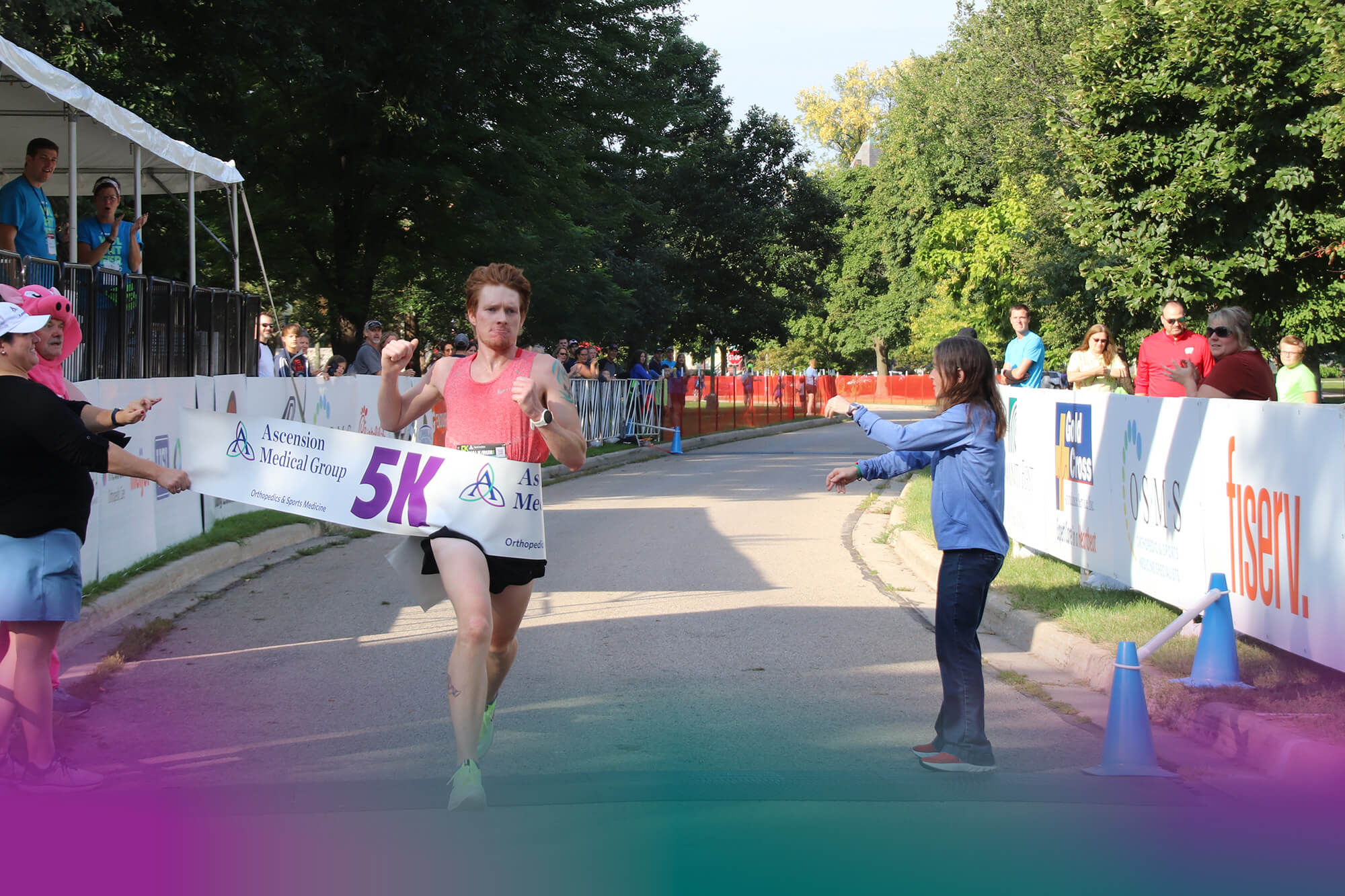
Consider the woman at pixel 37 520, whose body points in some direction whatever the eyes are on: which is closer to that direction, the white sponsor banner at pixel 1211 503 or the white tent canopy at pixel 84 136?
the white sponsor banner

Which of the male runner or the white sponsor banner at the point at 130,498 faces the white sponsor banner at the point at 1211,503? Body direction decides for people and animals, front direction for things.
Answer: the white sponsor banner at the point at 130,498

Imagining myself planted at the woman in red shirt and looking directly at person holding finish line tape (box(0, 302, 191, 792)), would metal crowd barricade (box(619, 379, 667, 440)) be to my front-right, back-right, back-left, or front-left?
back-right

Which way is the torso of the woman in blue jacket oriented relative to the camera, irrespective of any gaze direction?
to the viewer's left

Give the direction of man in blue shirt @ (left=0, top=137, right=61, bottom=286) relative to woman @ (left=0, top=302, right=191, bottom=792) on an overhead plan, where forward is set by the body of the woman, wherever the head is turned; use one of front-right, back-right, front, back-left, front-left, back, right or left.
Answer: left

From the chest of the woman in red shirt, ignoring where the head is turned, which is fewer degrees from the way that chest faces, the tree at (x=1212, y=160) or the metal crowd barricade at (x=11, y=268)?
the metal crowd barricade

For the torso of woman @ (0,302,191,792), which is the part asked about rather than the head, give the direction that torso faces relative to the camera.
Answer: to the viewer's right

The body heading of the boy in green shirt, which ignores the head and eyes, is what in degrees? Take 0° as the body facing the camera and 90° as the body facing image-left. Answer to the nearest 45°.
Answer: approximately 45°
